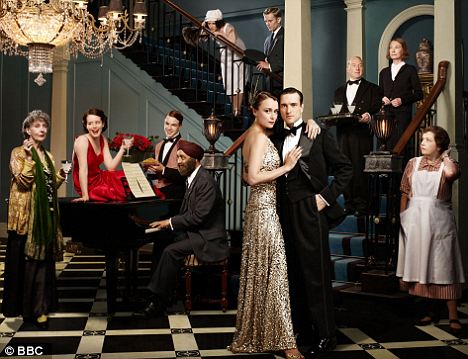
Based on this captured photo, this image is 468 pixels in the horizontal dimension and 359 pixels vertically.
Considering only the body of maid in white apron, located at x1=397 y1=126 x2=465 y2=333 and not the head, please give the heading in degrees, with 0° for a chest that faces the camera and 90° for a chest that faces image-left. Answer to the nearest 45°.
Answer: approximately 45°

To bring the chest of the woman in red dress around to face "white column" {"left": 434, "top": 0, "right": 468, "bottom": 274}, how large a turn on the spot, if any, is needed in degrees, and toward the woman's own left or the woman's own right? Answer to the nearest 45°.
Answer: approximately 45° to the woman's own left

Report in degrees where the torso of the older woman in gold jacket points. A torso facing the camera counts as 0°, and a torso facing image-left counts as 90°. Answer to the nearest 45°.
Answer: approximately 315°

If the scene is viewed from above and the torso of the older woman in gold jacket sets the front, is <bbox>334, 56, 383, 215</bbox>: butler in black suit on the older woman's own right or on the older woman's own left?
on the older woman's own left

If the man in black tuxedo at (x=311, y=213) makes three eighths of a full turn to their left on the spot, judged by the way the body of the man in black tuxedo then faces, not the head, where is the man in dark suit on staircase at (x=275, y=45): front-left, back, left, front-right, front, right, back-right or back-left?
left

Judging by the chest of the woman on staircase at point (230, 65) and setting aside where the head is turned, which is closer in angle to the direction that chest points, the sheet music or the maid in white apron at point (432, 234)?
the sheet music

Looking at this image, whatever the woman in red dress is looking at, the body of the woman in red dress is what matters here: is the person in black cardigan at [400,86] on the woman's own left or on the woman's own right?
on the woman's own left

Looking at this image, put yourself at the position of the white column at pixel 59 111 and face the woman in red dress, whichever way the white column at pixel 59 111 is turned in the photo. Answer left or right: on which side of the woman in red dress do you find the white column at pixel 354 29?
left

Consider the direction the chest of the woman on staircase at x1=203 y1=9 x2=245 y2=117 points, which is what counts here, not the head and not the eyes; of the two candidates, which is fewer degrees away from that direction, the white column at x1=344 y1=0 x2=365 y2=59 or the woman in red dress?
the woman in red dress

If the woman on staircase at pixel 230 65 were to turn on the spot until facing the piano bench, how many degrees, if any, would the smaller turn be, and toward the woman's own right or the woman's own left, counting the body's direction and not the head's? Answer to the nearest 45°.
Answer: approximately 45° to the woman's own left
